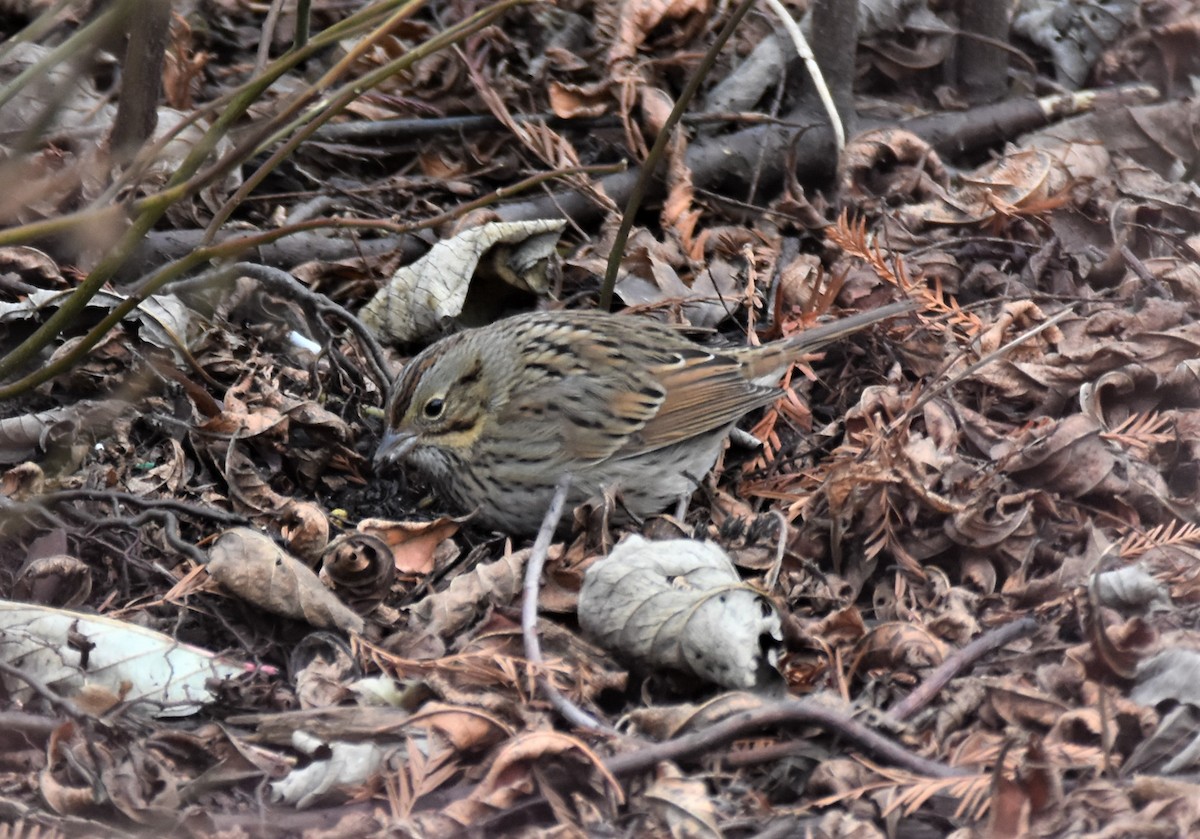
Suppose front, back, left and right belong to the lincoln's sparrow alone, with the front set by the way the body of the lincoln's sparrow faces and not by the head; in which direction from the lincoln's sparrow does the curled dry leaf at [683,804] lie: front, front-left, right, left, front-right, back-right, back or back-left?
left

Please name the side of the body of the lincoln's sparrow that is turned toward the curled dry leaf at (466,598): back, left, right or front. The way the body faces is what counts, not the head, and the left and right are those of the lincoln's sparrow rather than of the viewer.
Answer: left

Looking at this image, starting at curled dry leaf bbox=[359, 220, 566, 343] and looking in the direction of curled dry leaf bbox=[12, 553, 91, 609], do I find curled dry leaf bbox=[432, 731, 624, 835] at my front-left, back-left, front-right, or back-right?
front-left

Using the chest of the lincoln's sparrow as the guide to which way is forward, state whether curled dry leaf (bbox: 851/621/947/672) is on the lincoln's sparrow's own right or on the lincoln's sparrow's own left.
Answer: on the lincoln's sparrow's own left

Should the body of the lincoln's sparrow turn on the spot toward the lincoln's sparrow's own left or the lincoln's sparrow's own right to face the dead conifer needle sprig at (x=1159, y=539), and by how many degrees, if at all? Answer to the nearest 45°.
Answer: approximately 135° to the lincoln's sparrow's own left

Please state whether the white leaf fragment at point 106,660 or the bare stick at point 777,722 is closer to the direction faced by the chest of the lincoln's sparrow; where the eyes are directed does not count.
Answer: the white leaf fragment

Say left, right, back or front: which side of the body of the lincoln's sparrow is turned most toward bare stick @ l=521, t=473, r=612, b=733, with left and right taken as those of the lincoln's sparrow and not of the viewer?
left

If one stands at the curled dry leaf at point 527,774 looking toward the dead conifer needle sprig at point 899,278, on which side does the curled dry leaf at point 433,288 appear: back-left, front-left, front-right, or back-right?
front-left

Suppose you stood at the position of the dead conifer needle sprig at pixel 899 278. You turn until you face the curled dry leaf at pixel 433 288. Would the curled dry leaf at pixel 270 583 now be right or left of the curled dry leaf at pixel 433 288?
left

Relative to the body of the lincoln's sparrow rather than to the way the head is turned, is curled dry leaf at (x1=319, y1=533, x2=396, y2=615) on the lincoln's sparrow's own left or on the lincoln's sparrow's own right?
on the lincoln's sparrow's own left

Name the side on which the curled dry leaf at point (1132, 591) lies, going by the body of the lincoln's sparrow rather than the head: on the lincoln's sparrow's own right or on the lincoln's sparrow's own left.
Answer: on the lincoln's sparrow's own left

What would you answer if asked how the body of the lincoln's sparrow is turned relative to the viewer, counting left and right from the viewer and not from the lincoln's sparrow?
facing to the left of the viewer

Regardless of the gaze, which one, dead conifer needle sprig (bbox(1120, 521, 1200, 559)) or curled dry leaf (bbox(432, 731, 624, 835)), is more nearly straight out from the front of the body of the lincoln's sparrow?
the curled dry leaf
